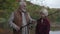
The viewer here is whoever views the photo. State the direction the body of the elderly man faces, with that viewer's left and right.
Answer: facing the viewer and to the right of the viewer
